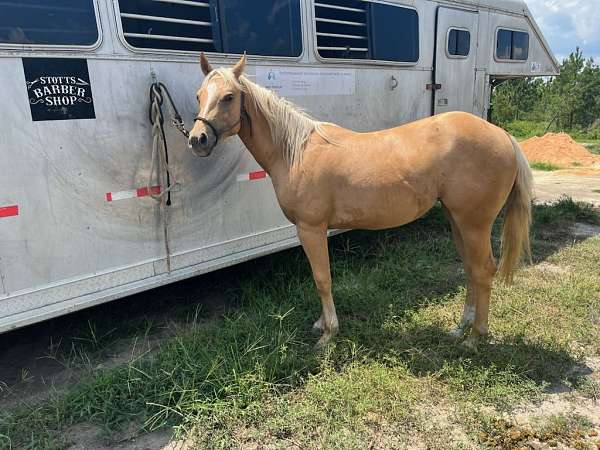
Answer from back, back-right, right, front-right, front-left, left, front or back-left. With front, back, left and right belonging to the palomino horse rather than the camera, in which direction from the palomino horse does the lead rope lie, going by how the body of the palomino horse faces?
front

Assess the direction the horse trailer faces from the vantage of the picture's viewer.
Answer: facing away from the viewer and to the right of the viewer

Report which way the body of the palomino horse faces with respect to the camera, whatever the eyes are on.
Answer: to the viewer's left
